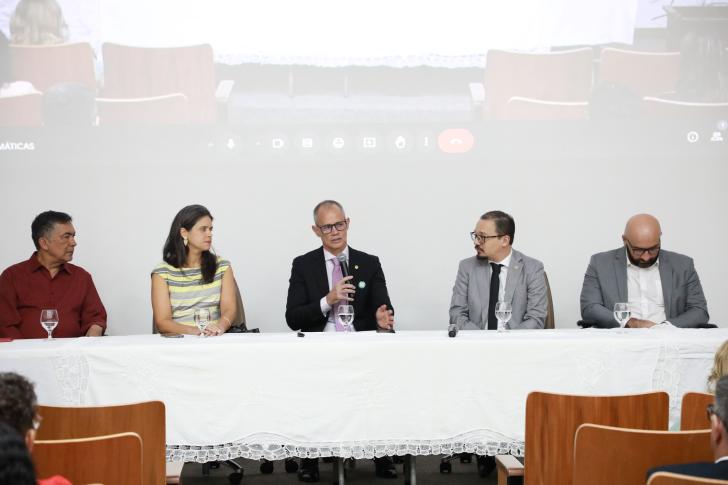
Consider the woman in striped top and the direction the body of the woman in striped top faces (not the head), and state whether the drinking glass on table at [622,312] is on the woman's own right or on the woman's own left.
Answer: on the woman's own left

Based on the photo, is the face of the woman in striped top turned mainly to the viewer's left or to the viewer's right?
to the viewer's right

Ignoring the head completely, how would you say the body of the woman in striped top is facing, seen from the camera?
toward the camera

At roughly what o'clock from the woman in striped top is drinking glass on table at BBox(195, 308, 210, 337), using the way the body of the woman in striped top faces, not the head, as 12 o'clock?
The drinking glass on table is roughly at 12 o'clock from the woman in striped top.

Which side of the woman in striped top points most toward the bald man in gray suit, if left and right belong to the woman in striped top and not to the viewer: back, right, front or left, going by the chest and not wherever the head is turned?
left

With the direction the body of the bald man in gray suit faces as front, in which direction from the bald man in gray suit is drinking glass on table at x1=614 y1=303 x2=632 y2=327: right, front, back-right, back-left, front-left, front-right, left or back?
front

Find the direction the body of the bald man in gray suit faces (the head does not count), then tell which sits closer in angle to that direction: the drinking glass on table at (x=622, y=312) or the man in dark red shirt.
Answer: the drinking glass on table

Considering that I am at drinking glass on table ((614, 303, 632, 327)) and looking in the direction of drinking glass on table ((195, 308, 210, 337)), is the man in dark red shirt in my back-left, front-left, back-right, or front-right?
front-right

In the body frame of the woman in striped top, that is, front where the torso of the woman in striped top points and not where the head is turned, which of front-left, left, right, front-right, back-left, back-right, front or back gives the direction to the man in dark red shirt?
back-right

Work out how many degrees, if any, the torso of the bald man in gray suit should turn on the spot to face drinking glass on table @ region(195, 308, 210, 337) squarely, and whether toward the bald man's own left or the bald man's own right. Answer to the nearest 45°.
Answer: approximately 45° to the bald man's own right

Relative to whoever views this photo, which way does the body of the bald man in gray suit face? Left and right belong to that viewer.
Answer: facing the viewer

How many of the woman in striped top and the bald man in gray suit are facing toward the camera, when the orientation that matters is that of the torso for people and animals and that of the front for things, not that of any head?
2

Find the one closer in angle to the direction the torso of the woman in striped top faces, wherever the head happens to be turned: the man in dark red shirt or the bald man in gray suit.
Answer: the bald man in gray suit
